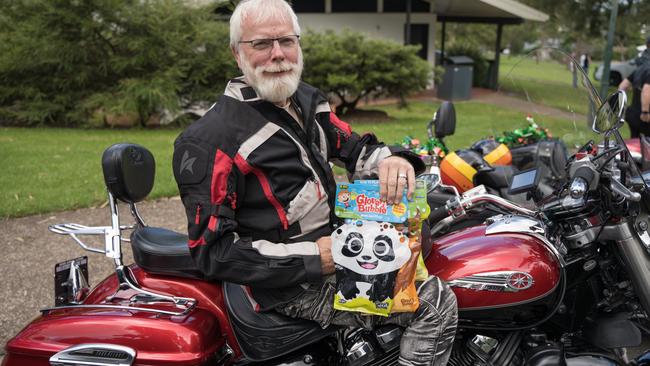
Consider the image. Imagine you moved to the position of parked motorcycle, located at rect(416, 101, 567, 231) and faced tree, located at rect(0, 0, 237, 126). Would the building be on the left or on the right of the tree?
right

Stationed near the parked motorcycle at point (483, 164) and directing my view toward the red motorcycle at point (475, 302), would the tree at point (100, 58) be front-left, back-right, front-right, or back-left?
back-right

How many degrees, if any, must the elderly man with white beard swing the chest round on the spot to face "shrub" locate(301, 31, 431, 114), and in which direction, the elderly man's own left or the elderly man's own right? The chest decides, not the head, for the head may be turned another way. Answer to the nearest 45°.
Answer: approximately 135° to the elderly man's own left

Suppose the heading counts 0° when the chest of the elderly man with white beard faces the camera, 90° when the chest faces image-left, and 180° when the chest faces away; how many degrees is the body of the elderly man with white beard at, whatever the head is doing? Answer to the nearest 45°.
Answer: approximately 315°

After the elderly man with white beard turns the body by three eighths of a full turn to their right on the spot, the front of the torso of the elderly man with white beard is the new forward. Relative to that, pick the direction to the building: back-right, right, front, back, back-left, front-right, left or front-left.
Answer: right

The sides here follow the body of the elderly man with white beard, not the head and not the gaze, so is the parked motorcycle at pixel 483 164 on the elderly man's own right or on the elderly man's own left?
on the elderly man's own left

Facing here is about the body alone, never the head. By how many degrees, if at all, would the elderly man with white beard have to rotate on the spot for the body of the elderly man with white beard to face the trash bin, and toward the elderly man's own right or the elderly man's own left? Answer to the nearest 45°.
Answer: approximately 135° to the elderly man's own left

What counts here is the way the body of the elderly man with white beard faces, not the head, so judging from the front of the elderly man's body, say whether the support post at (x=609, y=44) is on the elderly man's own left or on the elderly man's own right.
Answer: on the elderly man's own left
